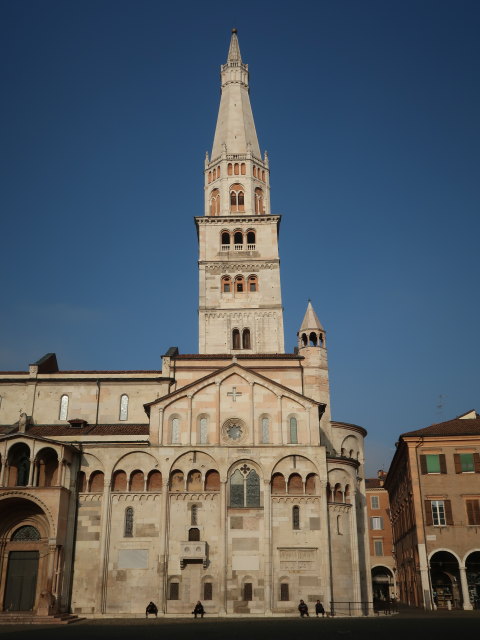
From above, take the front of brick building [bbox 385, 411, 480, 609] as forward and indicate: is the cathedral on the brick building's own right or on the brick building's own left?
on the brick building's own right

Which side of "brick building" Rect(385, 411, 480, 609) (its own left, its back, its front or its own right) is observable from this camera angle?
front

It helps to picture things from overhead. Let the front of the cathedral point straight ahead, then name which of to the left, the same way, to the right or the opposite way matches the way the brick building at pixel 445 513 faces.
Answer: to the left

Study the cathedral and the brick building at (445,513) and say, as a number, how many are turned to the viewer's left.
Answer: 1

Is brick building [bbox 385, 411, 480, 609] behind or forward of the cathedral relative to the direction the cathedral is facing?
behind

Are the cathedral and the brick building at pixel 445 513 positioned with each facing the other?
no
